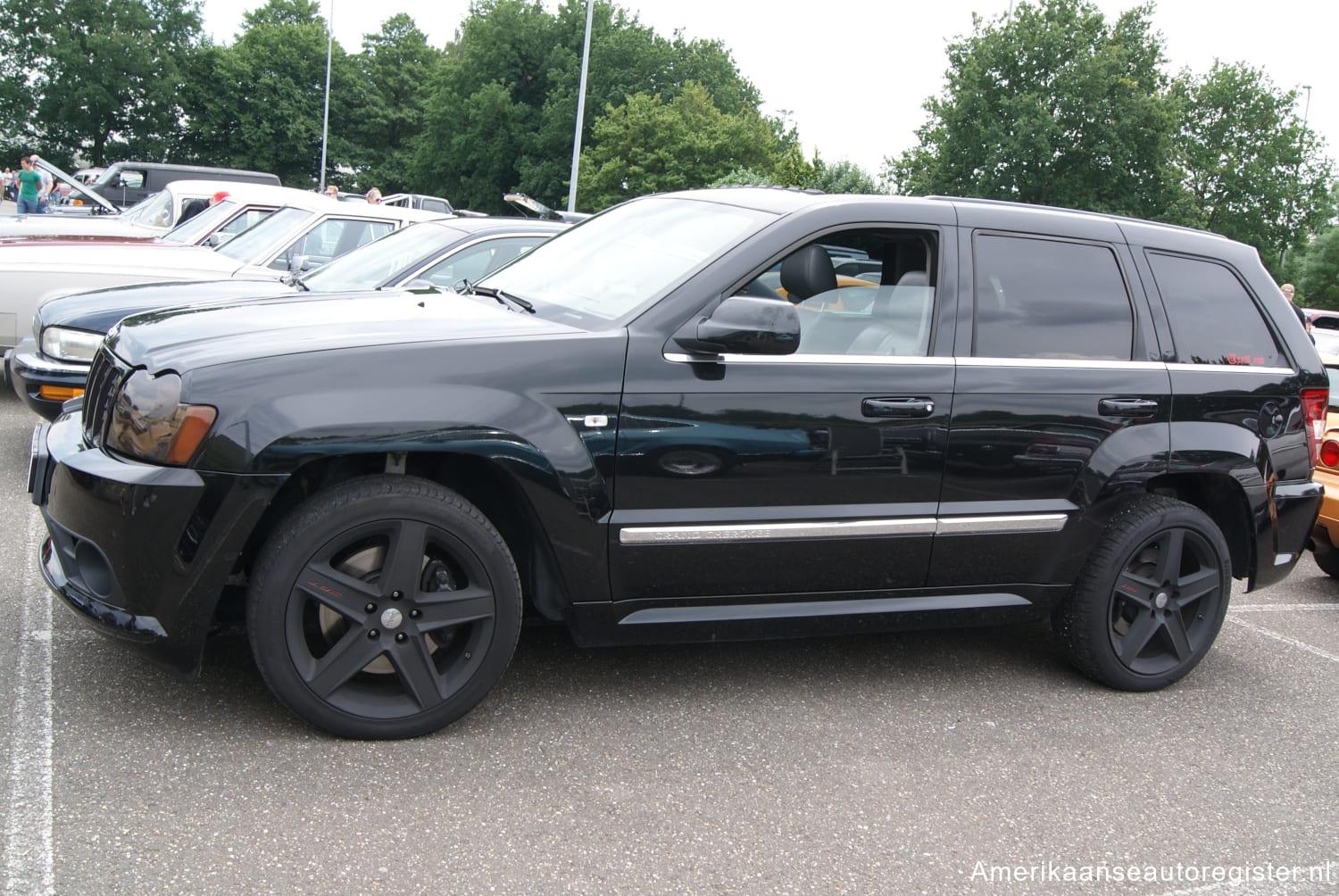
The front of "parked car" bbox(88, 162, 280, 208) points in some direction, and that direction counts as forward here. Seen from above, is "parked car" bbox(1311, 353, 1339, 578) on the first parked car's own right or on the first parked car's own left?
on the first parked car's own left

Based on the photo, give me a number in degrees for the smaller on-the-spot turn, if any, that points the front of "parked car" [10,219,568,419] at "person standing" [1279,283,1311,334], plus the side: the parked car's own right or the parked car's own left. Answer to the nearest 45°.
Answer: approximately 135° to the parked car's own left

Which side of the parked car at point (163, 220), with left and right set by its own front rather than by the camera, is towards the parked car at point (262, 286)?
left

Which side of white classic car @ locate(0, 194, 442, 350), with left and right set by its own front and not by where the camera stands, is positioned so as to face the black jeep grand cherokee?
left

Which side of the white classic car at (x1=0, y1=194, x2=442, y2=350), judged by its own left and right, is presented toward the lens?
left

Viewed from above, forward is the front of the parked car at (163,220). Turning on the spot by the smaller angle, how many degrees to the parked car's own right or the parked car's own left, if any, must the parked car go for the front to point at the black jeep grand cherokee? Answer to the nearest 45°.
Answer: approximately 90° to the parked car's own left

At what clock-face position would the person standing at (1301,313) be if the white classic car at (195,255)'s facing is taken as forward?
The person standing is roughly at 7 o'clock from the white classic car.

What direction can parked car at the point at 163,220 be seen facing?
to the viewer's left

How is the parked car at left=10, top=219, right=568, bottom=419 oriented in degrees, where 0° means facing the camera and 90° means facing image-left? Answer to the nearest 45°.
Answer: approximately 45°

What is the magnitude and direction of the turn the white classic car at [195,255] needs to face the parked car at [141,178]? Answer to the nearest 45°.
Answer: approximately 90° to its right

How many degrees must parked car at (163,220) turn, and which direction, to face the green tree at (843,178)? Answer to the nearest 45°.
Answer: approximately 135° to its right

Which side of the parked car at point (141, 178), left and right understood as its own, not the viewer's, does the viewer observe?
left
